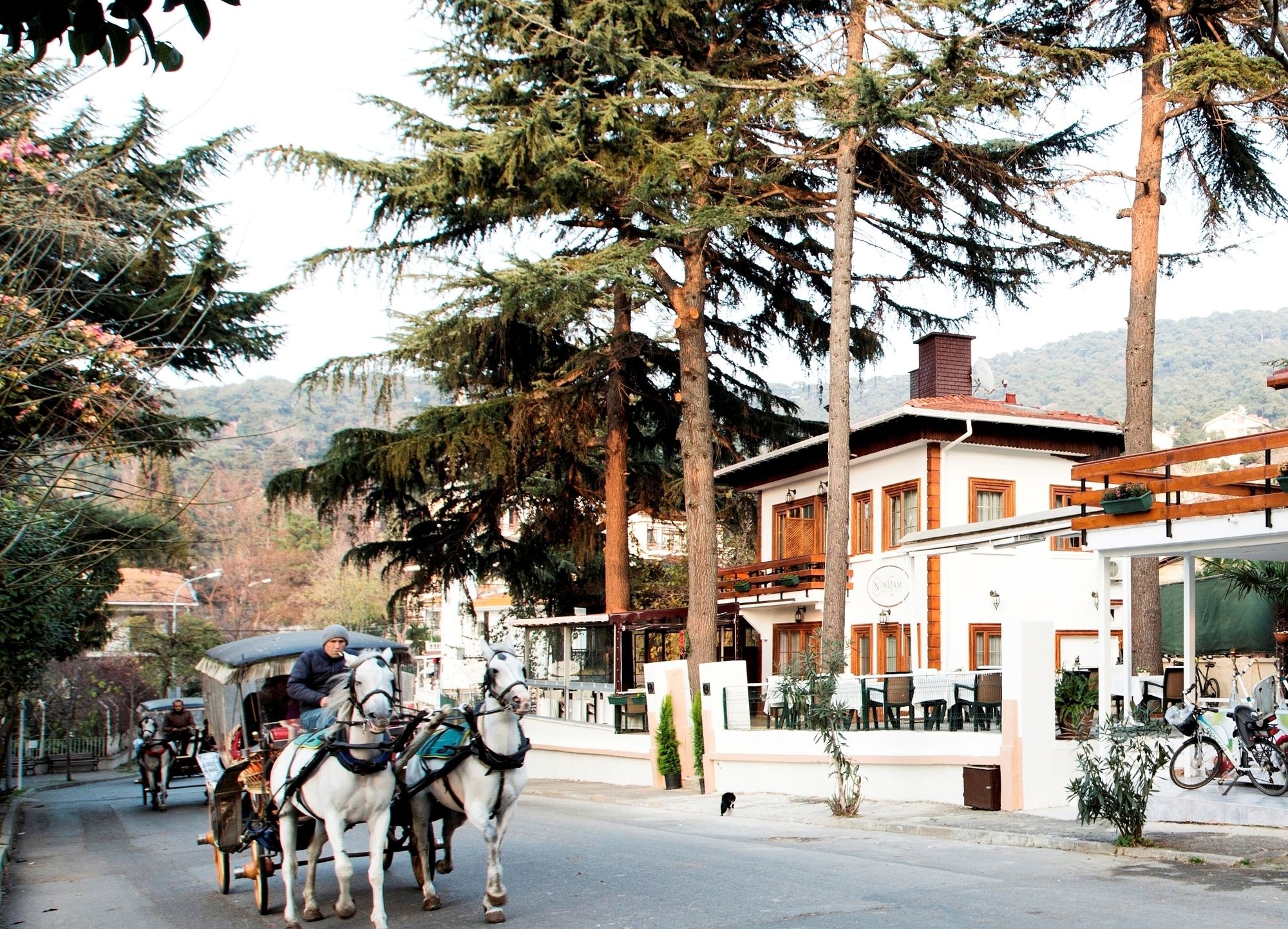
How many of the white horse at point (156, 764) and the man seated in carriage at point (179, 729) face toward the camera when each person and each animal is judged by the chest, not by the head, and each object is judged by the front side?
2

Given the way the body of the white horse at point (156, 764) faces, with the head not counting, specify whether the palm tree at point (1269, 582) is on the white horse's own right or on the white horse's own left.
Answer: on the white horse's own left

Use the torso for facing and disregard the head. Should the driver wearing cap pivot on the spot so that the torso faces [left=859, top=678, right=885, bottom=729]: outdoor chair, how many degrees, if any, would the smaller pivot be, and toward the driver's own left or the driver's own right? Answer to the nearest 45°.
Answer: approximately 90° to the driver's own left

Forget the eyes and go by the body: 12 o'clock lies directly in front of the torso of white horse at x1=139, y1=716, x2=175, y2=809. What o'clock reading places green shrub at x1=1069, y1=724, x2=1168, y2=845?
The green shrub is roughly at 11 o'clock from the white horse.

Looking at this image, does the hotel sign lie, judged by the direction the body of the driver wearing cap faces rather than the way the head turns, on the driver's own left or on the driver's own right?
on the driver's own left

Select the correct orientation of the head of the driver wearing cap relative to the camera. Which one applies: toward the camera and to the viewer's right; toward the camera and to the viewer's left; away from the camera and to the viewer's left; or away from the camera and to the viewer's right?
toward the camera and to the viewer's right

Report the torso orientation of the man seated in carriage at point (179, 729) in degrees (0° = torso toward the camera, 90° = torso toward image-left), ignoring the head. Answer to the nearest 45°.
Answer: approximately 0°

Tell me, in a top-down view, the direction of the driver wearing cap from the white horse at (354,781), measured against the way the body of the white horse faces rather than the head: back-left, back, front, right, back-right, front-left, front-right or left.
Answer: back-left

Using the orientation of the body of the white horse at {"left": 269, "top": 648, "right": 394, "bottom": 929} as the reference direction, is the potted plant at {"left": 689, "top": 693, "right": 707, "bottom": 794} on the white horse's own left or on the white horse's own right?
on the white horse's own left

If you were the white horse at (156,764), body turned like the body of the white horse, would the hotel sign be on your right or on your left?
on your left

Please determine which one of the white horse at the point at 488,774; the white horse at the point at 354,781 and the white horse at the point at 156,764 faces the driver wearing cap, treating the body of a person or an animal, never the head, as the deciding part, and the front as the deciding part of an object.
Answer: the white horse at the point at 156,764

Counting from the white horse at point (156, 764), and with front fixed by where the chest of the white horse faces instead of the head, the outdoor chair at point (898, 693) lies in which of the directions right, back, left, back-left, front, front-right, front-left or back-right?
front-left
